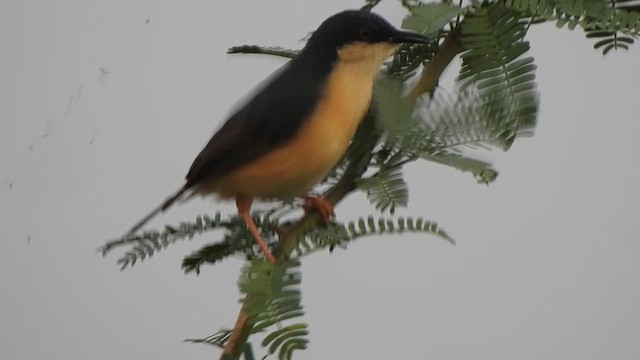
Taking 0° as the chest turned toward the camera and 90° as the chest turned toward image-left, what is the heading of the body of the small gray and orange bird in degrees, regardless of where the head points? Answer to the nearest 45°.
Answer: approximately 270°
